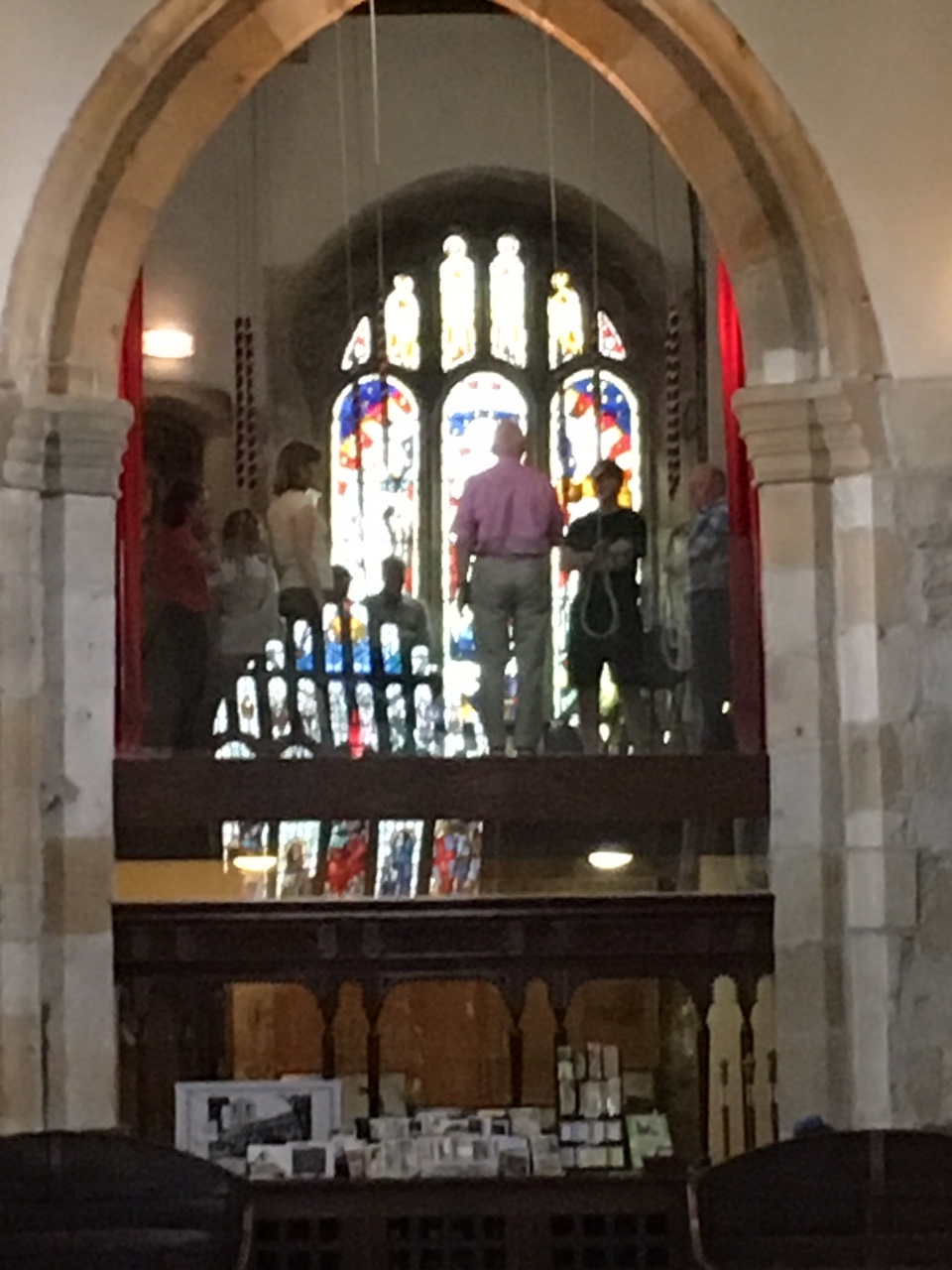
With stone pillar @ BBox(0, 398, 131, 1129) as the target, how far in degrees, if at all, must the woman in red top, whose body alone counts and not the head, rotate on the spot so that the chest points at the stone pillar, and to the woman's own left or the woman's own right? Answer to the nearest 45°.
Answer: approximately 135° to the woman's own right

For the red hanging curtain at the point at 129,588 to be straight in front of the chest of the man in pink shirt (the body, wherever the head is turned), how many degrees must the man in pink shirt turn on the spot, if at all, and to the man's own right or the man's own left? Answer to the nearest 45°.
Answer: approximately 90° to the man's own left

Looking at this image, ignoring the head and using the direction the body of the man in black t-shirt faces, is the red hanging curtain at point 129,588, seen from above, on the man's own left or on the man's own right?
on the man's own right

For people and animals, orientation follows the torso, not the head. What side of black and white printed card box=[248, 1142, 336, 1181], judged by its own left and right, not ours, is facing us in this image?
front

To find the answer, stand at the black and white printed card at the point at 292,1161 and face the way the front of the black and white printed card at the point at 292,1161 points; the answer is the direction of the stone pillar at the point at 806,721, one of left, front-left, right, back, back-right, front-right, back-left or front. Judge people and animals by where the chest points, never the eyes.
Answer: left

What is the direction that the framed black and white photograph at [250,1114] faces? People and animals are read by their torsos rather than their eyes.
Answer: toward the camera

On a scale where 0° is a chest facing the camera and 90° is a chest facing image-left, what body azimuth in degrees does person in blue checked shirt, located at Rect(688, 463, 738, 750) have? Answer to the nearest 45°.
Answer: approximately 90°

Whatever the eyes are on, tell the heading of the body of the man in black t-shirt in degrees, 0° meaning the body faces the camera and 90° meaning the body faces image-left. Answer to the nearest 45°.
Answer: approximately 0°

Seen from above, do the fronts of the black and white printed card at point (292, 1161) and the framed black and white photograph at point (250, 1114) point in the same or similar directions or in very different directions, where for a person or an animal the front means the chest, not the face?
same or similar directions

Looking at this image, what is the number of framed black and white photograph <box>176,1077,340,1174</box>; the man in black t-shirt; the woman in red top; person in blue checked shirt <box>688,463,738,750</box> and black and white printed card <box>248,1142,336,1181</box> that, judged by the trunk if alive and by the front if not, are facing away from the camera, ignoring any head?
0

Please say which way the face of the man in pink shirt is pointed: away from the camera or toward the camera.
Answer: away from the camera

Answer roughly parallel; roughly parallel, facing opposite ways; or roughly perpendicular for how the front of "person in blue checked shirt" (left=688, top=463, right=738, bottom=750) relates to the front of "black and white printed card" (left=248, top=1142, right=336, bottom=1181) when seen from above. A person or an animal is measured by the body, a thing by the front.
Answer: roughly perpendicular

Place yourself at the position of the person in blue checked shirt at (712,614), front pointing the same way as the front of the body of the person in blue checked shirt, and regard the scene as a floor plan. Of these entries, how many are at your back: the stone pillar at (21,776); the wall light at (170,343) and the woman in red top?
0

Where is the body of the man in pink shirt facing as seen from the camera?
away from the camera

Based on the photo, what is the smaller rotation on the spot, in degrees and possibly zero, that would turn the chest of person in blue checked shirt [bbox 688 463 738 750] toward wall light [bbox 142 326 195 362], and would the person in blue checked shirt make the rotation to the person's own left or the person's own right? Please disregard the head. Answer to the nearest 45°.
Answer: approximately 45° to the person's own right

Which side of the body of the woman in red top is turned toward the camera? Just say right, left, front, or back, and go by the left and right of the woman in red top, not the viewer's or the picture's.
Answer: right
